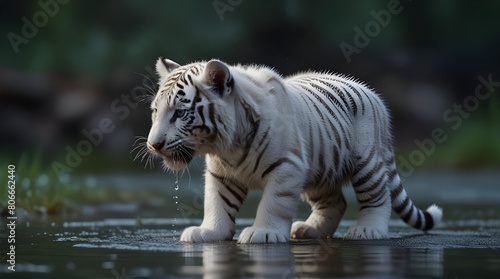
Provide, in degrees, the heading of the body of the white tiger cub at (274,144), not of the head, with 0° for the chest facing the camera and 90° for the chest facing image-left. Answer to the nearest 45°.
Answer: approximately 45°
